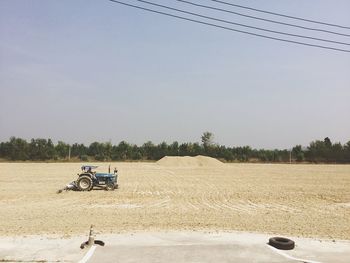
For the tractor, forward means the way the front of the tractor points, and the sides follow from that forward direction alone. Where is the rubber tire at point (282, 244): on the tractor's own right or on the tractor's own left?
on the tractor's own right

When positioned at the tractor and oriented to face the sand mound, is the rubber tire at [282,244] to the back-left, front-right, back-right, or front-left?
back-right

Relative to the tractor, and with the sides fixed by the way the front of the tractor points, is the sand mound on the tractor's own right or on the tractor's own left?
on the tractor's own left

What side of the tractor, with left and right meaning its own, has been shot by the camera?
right

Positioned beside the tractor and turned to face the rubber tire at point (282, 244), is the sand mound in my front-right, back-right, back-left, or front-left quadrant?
back-left
